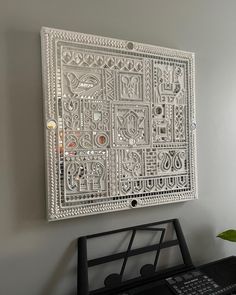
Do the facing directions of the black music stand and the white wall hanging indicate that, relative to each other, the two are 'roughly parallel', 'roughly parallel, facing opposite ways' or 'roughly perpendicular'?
roughly parallel

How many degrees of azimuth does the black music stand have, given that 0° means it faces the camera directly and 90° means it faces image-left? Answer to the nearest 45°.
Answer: approximately 315°

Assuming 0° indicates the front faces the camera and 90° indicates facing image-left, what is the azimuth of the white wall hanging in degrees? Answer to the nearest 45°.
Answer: approximately 315°

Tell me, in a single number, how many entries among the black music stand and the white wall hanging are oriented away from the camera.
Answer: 0
